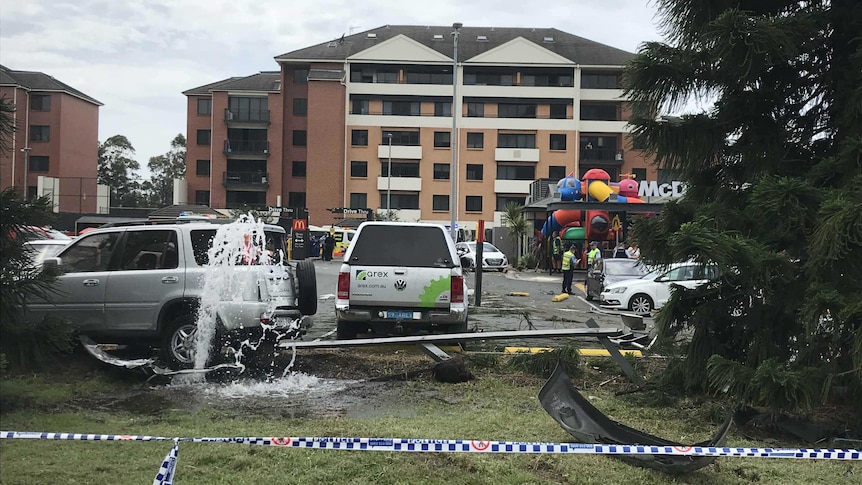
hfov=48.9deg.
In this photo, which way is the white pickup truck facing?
away from the camera

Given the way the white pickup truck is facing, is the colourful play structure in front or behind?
in front

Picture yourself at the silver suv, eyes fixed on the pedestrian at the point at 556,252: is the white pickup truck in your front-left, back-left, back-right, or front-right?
front-right

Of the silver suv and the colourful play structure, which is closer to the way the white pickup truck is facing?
the colourful play structure

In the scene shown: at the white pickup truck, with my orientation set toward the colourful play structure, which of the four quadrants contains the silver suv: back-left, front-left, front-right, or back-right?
back-left

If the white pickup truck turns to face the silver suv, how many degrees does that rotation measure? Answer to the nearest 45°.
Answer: approximately 135° to its left

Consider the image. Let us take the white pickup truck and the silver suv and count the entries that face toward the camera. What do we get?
0
